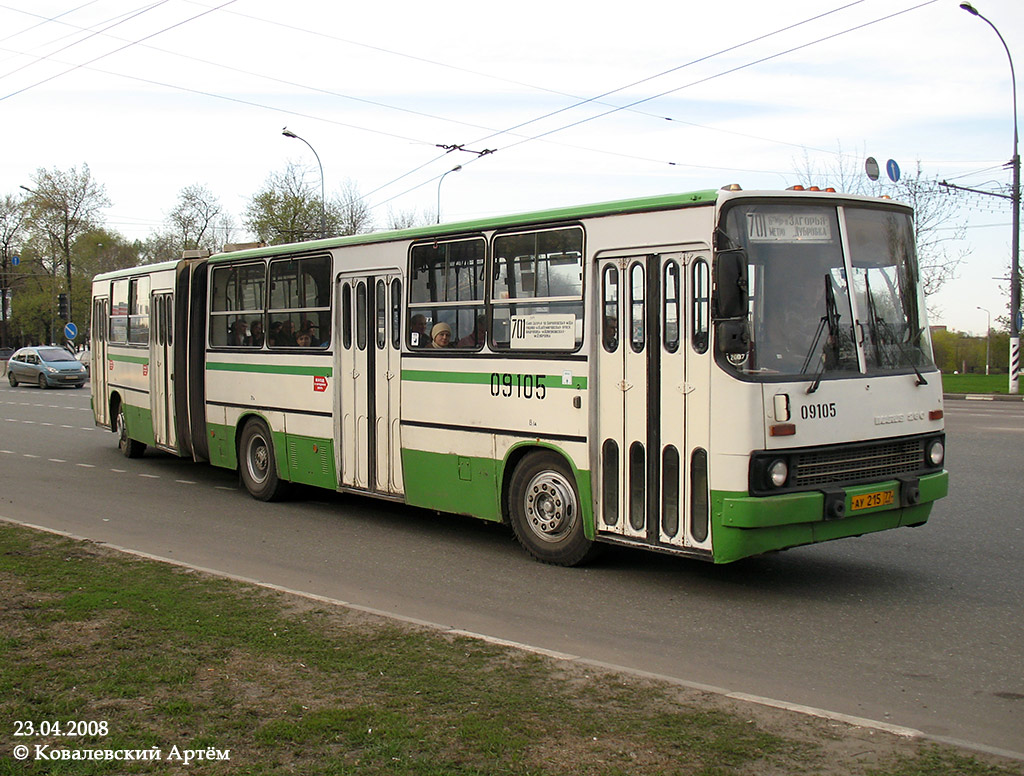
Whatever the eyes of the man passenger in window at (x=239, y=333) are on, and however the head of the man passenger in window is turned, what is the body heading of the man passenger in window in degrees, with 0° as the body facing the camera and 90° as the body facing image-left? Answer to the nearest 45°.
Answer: approximately 315°

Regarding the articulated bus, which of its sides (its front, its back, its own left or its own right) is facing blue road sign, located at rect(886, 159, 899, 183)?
left

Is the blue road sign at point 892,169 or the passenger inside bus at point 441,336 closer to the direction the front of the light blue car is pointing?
the blue road sign

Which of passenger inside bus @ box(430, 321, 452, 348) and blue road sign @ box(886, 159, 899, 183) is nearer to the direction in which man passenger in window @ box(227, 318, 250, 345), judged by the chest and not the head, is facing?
the passenger inside bus

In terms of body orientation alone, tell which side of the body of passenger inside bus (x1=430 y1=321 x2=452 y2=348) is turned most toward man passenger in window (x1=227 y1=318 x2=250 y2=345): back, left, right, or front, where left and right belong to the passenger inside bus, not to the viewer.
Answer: back
